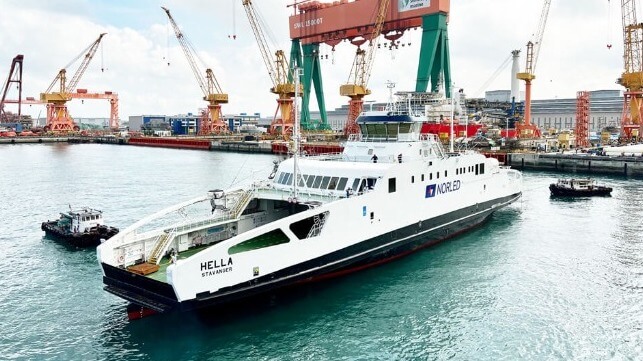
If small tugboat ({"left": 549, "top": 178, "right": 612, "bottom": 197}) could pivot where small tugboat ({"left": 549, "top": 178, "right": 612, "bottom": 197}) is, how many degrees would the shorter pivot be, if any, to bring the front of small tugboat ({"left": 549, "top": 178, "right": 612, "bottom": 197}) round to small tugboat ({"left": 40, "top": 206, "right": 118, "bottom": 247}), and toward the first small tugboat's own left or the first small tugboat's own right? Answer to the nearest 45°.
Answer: approximately 45° to the first small tugboat's own left

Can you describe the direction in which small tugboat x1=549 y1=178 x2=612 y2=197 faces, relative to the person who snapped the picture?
facing to the left of the viewer

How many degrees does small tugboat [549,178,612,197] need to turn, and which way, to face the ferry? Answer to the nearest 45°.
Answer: approximately 90° to its left
